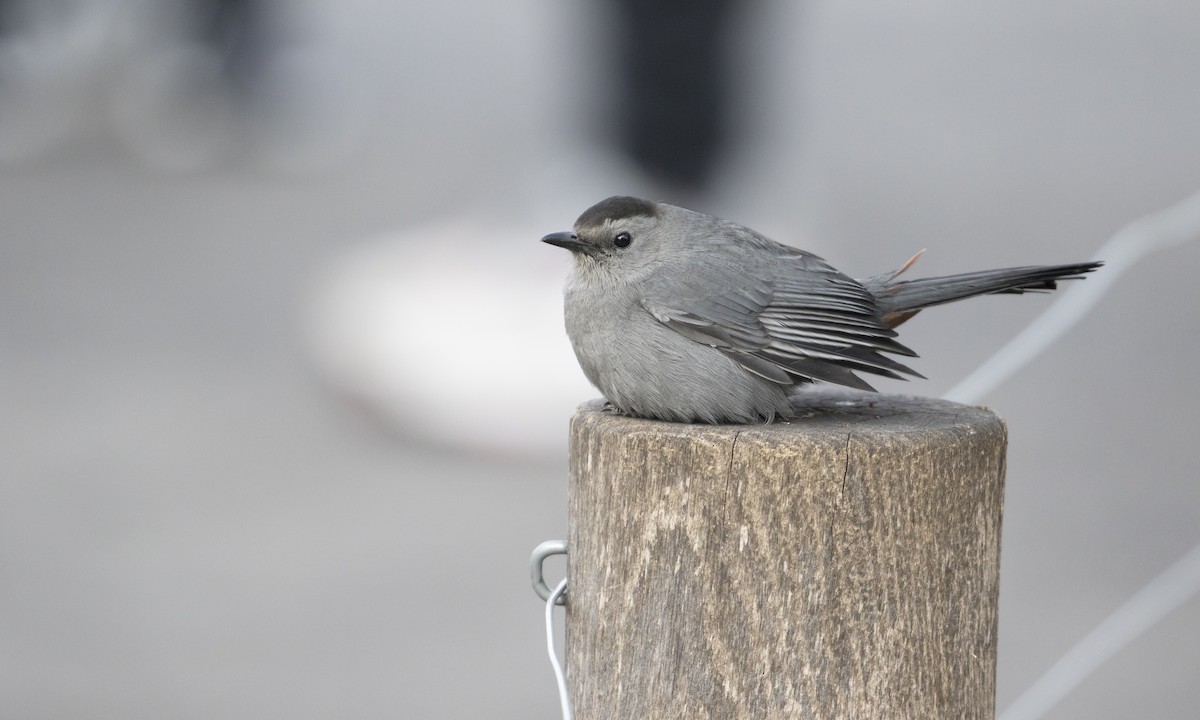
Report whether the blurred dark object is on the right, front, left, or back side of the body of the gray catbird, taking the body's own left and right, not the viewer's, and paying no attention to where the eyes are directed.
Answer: right

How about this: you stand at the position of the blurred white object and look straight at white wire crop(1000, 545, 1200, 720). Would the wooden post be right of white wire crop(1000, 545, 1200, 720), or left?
right

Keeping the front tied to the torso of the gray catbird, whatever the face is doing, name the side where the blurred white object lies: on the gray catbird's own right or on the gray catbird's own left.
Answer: on the gray catbird's own right

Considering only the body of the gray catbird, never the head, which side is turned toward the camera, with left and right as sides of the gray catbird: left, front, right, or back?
left
